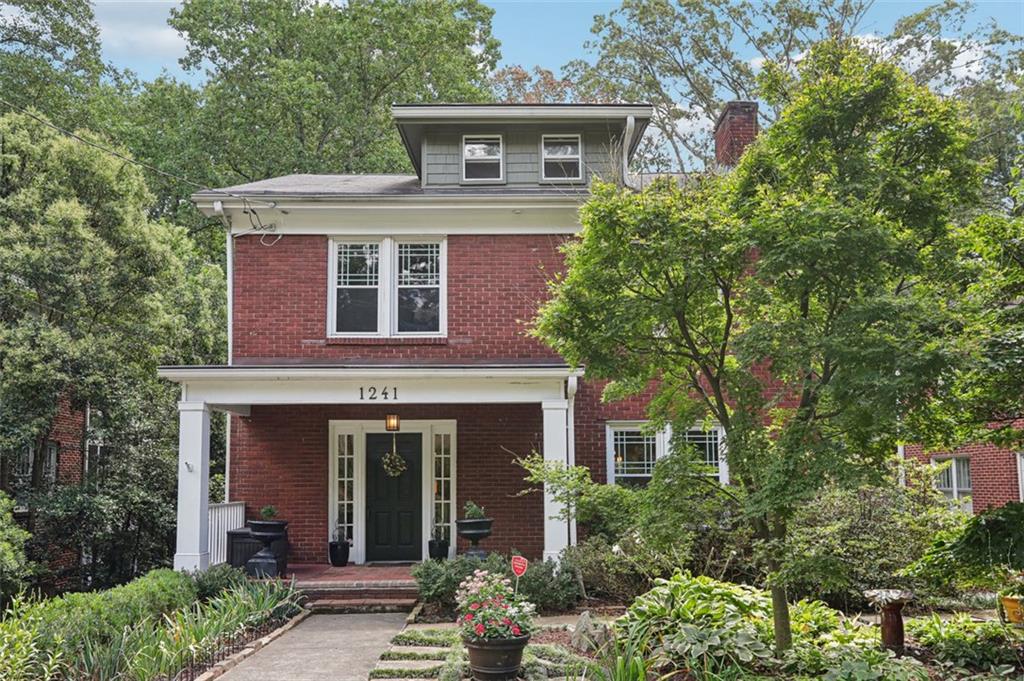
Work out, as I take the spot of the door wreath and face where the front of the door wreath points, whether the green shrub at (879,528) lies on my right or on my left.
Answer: on my left

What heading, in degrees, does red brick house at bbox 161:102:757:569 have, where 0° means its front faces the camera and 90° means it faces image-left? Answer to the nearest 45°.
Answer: approximately 0°

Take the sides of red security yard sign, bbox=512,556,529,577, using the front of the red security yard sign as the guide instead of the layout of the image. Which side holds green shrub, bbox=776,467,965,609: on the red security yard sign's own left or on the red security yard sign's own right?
on the red security yard sign's own left

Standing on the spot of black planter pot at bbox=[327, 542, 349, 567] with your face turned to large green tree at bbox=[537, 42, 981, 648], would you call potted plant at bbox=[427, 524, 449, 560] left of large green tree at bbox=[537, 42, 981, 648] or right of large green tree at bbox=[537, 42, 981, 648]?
left

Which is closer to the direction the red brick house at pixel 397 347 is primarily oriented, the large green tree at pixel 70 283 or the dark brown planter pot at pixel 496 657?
the dark brown planter pot

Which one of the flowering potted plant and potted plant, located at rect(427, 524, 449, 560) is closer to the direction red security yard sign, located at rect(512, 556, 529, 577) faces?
the flowering potted plant

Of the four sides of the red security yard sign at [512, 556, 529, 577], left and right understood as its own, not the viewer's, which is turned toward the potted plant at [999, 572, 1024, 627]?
left

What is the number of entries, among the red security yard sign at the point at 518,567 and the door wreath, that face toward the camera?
2

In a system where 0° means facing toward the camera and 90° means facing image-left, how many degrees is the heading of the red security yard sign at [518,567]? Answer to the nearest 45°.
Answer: approximately 0°

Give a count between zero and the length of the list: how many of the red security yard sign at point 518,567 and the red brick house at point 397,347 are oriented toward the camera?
2

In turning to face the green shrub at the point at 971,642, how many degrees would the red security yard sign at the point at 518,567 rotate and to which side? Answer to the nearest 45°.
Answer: approximately 90° to its left
